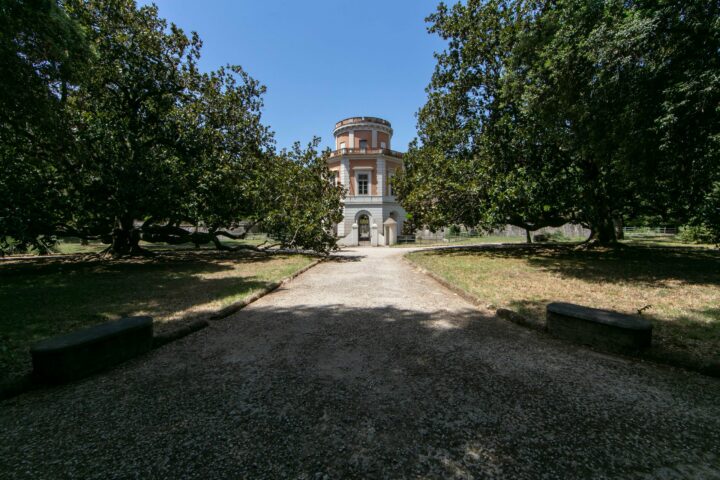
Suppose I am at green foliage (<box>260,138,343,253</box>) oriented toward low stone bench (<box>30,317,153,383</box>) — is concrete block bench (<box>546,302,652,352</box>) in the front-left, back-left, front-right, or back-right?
front-left

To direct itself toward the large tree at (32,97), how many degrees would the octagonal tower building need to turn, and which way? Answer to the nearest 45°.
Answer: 0° — it already faces it

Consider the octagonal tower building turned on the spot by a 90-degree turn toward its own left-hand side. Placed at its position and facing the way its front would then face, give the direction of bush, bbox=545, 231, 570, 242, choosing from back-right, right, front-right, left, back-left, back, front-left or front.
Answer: front

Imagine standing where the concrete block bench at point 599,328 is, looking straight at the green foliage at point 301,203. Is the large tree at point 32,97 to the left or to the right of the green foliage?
left

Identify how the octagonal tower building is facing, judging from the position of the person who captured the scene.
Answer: facing the viewer

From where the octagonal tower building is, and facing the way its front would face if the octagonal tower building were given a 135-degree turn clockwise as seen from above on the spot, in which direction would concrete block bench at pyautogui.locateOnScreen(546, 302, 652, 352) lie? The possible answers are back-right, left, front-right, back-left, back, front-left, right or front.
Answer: back-left

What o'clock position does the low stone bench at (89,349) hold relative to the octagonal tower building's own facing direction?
The low stone bench is roughly at 12 o'clock from the octagonal tower building.

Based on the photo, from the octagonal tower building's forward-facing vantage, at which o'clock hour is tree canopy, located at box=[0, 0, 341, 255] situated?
The tree canopy is roughly at 1 o'clock from the octagonal tower building.

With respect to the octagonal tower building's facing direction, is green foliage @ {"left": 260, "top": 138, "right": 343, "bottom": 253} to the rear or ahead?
ahead
